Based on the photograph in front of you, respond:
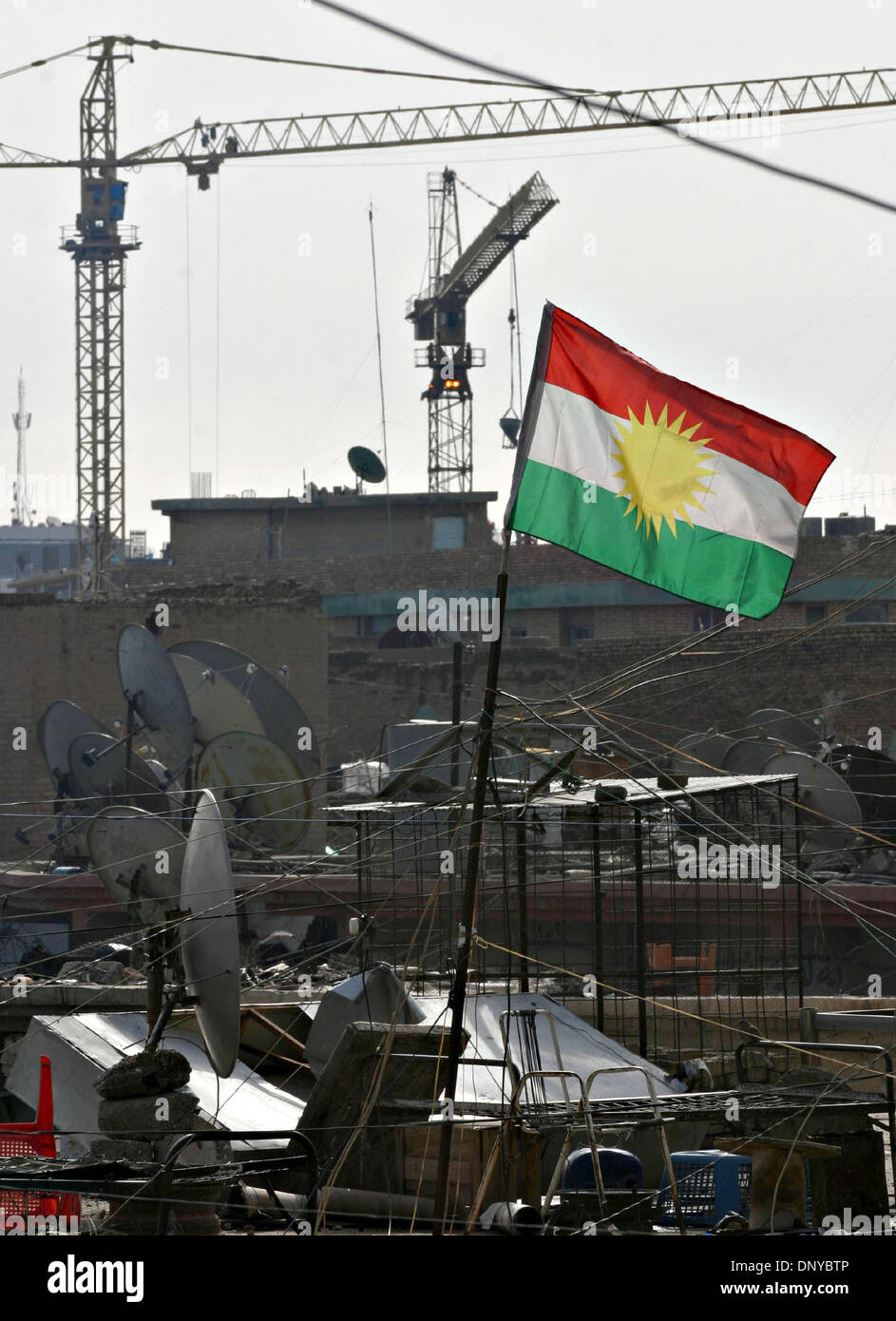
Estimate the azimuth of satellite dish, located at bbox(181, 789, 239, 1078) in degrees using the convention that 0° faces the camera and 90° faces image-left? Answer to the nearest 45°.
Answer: approximately 270°

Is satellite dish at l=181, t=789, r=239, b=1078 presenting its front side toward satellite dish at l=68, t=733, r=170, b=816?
no

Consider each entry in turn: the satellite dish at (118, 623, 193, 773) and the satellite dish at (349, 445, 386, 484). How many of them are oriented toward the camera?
0

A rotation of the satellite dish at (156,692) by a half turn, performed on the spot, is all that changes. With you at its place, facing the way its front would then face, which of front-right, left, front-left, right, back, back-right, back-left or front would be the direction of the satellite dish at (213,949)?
front-left

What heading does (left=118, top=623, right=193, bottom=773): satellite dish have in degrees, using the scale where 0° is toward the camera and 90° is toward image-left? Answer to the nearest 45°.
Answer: approximately 225°

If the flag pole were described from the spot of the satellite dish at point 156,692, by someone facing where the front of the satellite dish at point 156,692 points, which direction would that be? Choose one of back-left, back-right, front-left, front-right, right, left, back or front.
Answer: back-right

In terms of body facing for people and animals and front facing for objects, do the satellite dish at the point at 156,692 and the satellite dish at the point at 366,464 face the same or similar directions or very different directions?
same or similar directions

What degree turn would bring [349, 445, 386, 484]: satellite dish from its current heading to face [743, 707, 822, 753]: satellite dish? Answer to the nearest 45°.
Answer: approximately 135° to its right

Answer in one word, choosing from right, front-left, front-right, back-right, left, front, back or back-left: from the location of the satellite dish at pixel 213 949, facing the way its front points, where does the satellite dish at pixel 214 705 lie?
left

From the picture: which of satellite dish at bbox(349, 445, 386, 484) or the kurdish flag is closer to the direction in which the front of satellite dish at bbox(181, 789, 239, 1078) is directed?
the kurdish flag

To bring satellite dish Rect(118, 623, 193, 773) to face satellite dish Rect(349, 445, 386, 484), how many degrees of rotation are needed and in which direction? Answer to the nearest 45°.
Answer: approximately 45° to its left

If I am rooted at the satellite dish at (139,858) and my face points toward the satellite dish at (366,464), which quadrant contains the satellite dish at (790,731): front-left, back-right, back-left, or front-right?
front-right
